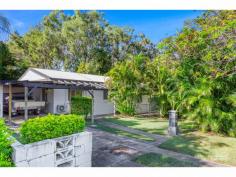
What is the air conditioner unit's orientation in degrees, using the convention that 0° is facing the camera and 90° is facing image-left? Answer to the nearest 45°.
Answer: approximately 0°

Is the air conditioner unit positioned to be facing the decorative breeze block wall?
yes

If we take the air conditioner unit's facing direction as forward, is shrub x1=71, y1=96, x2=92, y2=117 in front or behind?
in front

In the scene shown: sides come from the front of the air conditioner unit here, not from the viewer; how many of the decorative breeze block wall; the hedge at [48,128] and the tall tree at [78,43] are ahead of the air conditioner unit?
2

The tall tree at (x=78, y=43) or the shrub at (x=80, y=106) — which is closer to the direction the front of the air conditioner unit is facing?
the shrub

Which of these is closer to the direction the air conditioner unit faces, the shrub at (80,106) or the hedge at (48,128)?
the hedge

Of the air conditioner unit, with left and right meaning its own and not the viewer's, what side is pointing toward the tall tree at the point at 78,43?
back
